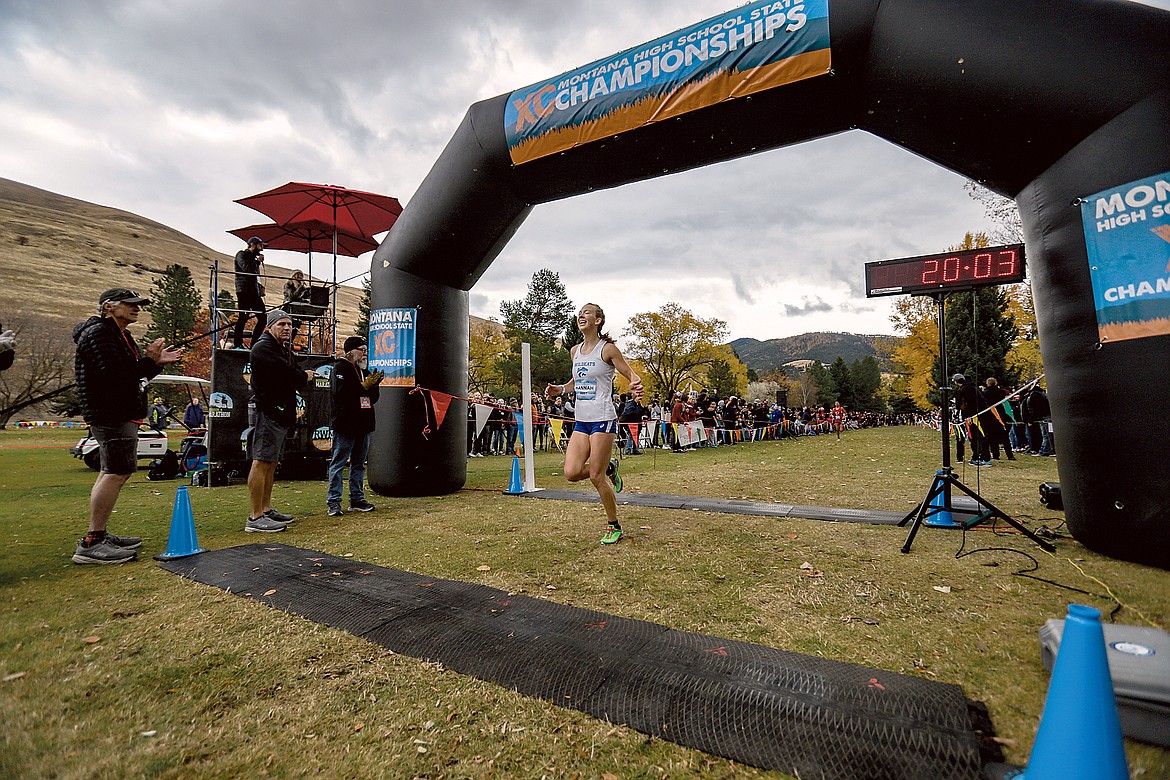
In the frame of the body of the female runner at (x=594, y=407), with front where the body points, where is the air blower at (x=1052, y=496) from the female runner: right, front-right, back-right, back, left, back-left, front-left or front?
back-left

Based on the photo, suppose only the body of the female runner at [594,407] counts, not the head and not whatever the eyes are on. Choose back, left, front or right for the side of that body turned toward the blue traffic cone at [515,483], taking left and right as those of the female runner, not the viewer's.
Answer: right

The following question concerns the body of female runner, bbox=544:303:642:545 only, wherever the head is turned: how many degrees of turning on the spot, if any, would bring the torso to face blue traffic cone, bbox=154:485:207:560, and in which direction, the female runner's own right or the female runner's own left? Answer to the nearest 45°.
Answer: approximately 45° to the female runner's own right

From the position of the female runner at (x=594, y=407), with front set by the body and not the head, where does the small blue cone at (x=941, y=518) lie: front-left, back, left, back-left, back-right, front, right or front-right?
back-left

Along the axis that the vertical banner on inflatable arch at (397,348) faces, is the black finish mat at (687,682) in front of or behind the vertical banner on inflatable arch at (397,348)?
in front

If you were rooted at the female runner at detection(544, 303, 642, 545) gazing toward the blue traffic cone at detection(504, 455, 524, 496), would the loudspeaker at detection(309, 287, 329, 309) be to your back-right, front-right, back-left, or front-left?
front-left

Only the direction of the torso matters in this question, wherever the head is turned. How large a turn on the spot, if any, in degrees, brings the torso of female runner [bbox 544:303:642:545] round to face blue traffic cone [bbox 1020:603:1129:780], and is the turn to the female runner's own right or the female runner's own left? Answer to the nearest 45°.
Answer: approximately 45° to the female runner's own left

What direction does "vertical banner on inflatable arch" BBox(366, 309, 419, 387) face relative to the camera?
toward the camera

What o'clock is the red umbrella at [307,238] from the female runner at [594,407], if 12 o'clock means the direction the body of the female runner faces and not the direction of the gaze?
The red umbrella is roughly at 3 o'clock from the female runner.

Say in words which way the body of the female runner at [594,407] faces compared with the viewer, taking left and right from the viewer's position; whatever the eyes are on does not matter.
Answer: facing the viewer and to the left of the viewer

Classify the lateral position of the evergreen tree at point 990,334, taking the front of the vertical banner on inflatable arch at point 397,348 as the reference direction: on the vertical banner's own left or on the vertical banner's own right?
on the vertical banner's own left

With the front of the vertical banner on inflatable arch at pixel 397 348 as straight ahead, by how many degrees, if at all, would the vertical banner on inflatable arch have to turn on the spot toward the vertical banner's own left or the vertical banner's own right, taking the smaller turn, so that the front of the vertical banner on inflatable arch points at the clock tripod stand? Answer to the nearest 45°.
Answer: approximately 45° to the vertical banner's own left

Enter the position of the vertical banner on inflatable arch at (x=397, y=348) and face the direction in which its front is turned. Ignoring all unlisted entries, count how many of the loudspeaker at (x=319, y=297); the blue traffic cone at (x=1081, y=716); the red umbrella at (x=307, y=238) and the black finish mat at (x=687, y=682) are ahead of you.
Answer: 2

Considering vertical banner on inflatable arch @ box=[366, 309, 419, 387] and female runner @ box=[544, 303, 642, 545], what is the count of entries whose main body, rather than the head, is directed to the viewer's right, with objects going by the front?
0
